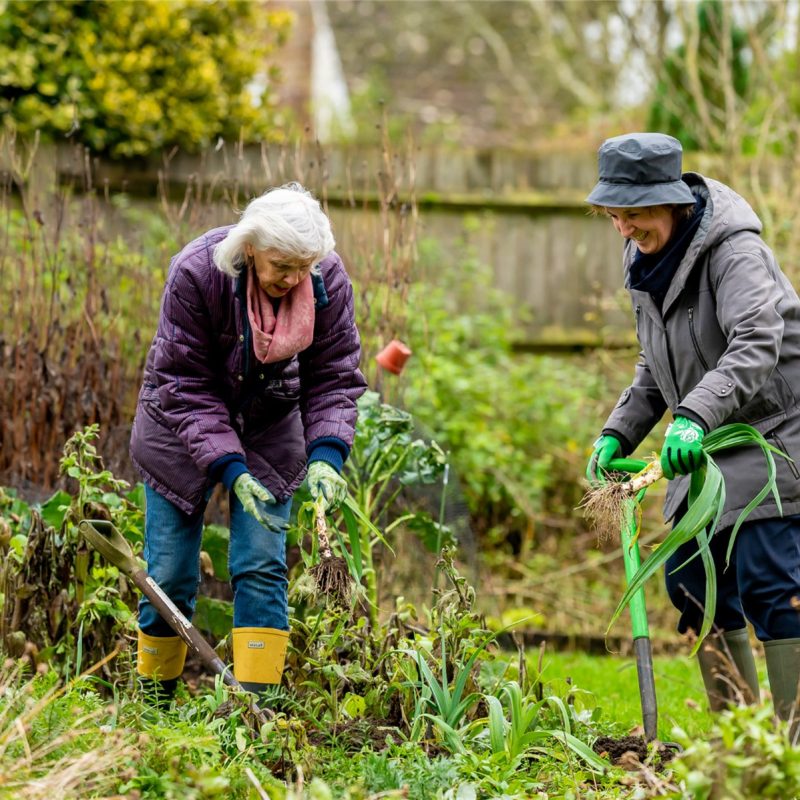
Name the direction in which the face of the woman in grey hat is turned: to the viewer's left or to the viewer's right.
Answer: to the viewer's left

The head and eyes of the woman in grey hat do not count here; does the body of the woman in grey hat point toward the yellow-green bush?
no

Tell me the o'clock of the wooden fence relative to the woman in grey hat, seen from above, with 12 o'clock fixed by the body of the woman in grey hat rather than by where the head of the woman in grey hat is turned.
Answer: The wooden fence is roughly at 4 o'clock from the woman in grey hat.

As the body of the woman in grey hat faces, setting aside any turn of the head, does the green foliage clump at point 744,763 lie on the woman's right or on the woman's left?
on the woman's left

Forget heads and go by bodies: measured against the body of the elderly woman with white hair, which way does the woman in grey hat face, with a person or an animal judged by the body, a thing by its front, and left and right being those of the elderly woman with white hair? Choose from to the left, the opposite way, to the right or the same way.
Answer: to the right

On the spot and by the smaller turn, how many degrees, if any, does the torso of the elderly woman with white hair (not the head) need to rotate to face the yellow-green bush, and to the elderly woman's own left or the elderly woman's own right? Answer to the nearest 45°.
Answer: approximately 135° to the elderly woman's own left

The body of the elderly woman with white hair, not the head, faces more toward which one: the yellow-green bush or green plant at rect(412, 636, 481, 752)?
the green plant

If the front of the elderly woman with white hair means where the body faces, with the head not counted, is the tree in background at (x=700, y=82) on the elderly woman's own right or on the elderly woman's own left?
on the elderly woman's own left

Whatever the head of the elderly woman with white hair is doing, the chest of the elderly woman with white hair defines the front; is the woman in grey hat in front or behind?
in front

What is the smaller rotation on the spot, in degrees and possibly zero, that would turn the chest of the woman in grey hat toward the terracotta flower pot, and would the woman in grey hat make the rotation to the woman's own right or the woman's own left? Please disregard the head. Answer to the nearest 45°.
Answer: approximately 90° to the woman's own right

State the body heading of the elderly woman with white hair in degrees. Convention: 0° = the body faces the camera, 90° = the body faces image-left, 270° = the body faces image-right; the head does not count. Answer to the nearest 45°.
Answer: approximately 315°

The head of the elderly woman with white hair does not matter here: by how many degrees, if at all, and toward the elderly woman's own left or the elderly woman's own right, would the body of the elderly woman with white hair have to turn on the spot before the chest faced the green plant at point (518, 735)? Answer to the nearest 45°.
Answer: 0° — they already face it

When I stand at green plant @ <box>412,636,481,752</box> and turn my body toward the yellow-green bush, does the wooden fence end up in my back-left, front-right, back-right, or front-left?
front-right

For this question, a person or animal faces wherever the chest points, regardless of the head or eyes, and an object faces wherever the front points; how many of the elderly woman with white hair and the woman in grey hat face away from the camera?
0

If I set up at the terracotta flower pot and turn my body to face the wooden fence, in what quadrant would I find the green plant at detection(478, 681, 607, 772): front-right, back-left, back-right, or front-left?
back-right

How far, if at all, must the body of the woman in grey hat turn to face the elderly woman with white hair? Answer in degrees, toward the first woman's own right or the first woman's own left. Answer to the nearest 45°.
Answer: approximately 45° to the first woman's own right
